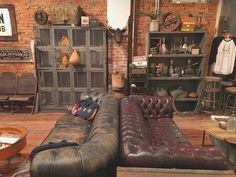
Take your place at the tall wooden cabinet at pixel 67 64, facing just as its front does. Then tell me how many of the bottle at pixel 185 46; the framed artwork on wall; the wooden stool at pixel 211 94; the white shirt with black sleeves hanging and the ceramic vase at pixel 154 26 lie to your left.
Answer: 4

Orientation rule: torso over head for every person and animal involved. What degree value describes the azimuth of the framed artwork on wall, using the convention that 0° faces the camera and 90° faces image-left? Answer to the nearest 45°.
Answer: approximately 0°

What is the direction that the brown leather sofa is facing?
to the viewer's left

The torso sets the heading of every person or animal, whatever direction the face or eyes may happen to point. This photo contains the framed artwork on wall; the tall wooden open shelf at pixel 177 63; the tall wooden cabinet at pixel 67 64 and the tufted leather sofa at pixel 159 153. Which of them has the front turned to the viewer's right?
the tufted leather sofa

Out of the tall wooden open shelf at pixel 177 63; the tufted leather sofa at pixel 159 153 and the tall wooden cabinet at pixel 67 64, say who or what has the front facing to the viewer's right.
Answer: the tufted leather sofa

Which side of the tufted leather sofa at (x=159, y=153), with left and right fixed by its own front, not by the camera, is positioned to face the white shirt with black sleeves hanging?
left

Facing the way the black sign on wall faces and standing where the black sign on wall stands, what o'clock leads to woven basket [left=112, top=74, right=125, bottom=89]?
The woven basket is roughly at 10 o'clock from the black sign on wall.

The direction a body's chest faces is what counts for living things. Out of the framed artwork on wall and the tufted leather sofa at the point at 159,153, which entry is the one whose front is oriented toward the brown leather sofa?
the framed artwork on wall

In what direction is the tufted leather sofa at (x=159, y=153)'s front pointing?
to the viewer's right

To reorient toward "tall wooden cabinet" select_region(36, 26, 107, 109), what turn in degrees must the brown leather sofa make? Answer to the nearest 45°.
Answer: approximately 90° to its right

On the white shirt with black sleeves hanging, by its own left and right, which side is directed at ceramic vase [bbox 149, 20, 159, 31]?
right
